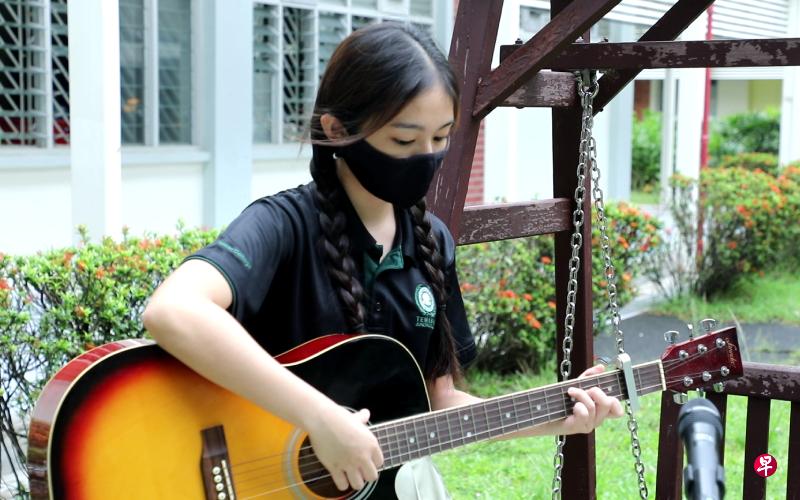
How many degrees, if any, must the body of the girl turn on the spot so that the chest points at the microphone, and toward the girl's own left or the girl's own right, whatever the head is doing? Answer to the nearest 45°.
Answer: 0° — they already face it

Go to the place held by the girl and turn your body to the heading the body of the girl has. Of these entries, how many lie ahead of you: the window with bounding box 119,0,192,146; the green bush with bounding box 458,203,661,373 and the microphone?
1

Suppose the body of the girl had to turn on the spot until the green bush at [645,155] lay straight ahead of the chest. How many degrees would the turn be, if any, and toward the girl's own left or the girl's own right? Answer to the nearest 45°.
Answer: approximately 135° to the girl's own left

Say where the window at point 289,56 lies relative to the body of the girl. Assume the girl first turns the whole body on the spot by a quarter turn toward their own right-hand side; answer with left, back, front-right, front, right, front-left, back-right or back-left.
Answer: back-right

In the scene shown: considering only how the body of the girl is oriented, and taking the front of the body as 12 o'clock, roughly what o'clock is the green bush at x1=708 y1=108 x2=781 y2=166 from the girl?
The green bush is roughly at 8 o'clock from the girl.

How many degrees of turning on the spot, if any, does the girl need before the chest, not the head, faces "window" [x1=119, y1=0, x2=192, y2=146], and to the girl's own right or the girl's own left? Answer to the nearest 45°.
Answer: approximately 135° to the girl's own left

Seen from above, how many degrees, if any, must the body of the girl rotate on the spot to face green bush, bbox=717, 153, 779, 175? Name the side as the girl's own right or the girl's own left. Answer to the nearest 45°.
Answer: approximately 135° to the girl's own left

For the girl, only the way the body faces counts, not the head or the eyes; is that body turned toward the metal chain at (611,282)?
no

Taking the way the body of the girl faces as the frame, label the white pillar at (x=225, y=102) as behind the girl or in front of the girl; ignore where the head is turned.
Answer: behind

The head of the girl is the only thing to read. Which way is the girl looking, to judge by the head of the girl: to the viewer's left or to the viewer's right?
to the viewer's right

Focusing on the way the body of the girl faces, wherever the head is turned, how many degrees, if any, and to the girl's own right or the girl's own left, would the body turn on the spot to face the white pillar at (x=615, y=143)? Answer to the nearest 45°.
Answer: approximately 135° to the girl's own left

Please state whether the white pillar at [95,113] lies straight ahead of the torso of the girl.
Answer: no

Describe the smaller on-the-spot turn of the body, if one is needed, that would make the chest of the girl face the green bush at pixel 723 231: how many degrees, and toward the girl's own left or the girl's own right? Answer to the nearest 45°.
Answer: approximately 135° to the girl's own left
